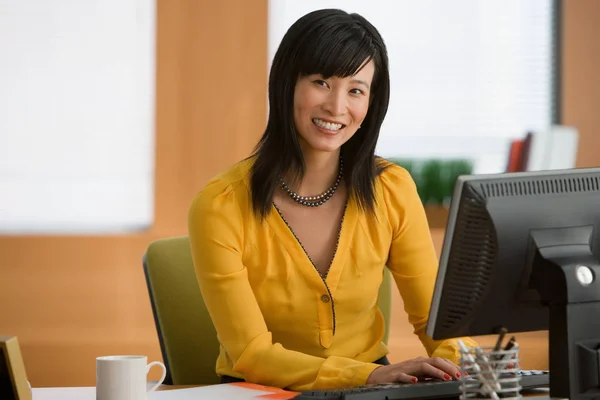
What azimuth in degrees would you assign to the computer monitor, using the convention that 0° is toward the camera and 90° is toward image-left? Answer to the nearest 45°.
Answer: approximately 135°

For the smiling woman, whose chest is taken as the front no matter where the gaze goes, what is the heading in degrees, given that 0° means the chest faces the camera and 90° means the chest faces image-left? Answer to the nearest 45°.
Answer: approximately 315°

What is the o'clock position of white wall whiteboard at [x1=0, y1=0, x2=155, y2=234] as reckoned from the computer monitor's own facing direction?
The white wall whiteboard is roughly at 12 o'clock from the computer monitor.

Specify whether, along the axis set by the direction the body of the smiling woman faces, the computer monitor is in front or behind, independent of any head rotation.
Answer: in front

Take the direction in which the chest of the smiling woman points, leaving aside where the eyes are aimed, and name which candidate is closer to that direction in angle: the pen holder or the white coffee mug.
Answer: the pen holder

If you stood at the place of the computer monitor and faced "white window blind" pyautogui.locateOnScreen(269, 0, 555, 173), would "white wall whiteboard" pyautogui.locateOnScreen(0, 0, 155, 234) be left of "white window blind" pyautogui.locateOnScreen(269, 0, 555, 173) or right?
left

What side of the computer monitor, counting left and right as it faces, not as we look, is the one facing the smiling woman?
front

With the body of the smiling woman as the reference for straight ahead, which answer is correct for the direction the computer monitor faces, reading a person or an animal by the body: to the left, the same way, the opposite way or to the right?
the opposite way

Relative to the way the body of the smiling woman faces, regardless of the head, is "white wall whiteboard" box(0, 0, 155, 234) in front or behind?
behind

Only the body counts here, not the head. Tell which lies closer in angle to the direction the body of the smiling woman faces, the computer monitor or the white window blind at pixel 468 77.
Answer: the computer monitor
